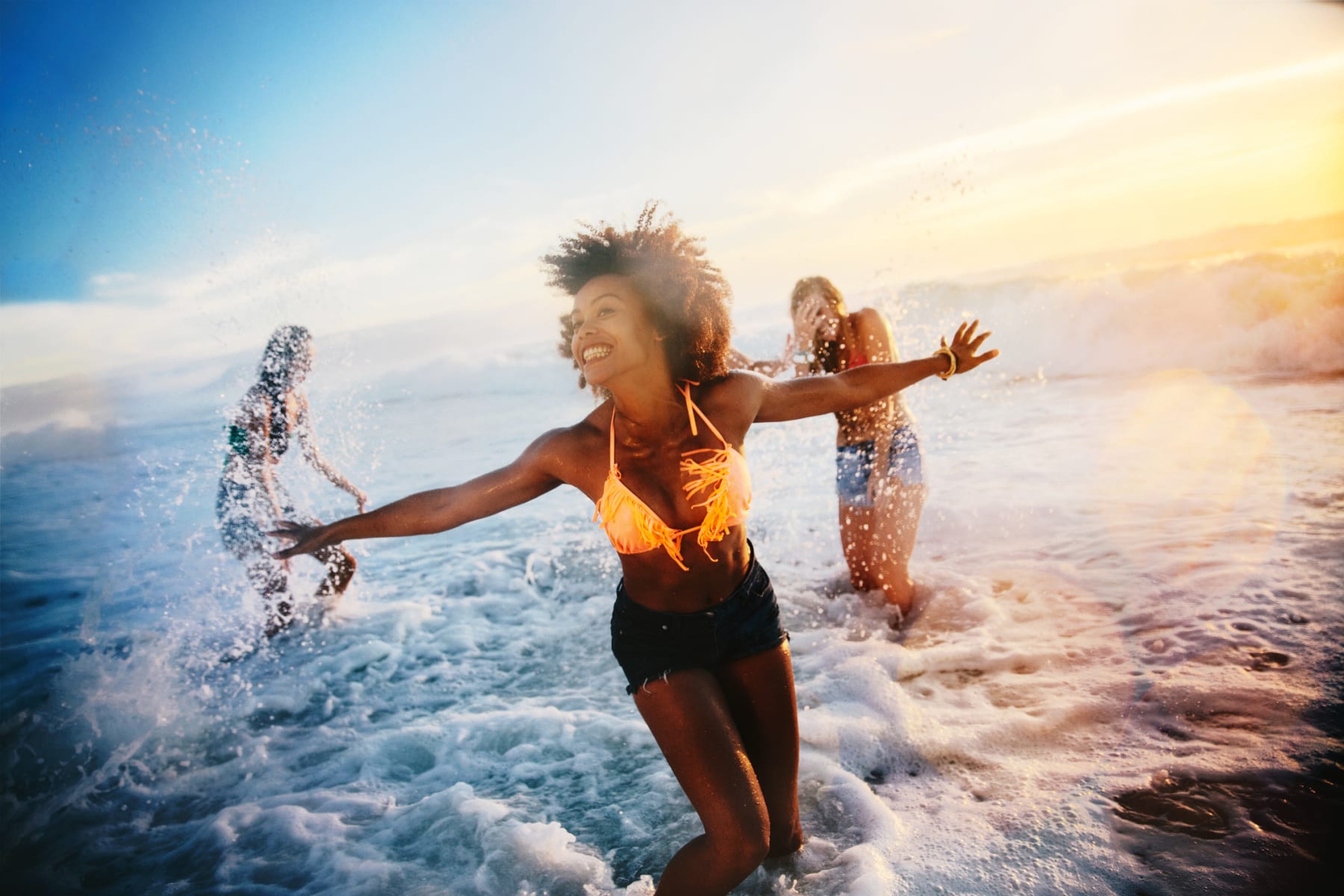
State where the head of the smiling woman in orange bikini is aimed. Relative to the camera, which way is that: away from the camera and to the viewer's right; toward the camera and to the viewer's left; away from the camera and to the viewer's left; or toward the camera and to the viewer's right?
toward the camera and to the viewer's left

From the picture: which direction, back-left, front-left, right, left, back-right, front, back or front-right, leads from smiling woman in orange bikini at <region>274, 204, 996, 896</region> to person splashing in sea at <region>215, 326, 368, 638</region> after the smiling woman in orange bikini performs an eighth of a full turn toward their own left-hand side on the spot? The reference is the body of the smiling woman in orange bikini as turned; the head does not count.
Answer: back

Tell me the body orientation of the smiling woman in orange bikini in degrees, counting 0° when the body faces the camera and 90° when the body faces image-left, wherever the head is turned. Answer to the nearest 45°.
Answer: approximately 0°
